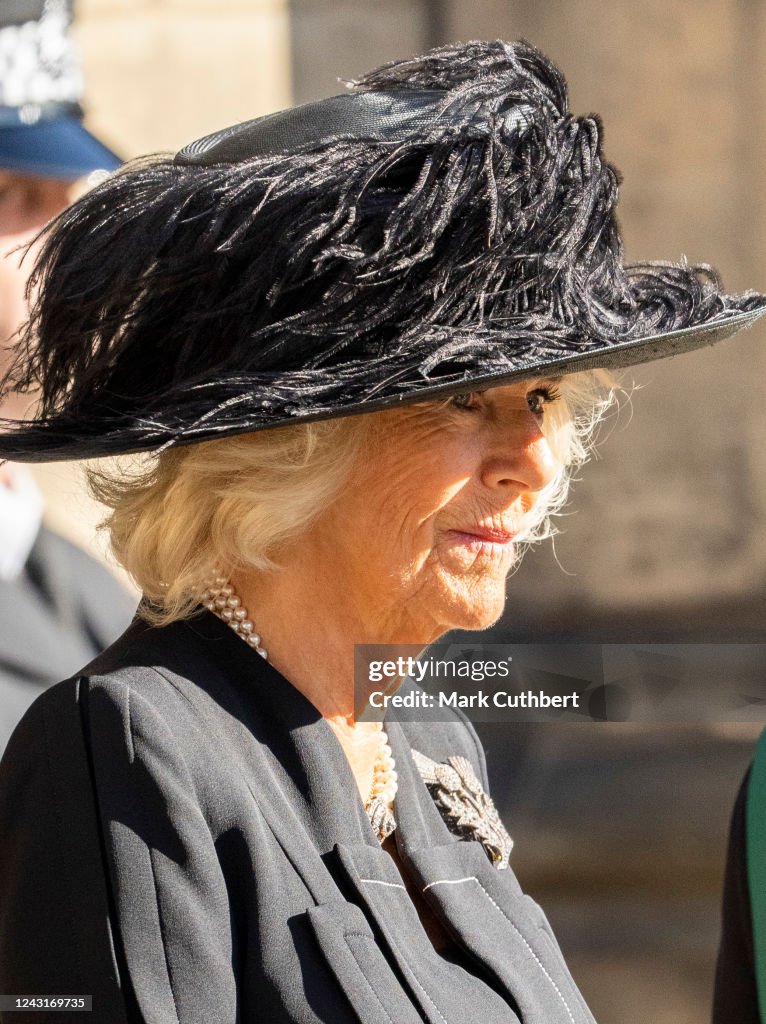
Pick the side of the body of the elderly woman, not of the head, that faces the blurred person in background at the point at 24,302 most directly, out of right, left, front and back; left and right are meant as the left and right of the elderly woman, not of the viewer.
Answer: back

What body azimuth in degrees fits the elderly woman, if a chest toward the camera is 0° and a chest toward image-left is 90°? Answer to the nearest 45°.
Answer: approximately 315°
